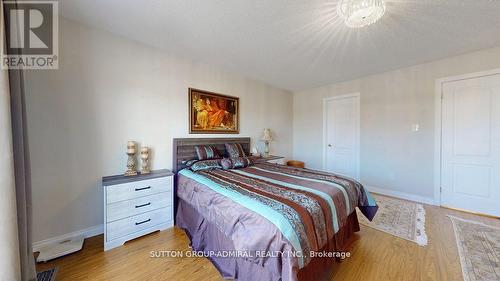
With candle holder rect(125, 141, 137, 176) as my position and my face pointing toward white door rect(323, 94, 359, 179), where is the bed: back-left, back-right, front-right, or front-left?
front-right

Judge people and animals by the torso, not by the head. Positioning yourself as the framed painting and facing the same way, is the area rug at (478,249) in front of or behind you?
in front

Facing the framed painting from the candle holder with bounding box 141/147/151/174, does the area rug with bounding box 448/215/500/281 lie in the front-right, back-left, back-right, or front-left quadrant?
front-right

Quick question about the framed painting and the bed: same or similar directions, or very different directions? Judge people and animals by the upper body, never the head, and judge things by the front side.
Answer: same or similar directions

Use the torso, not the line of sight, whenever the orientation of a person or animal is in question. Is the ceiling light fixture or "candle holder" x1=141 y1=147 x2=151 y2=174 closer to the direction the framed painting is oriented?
the ceiling light fixture

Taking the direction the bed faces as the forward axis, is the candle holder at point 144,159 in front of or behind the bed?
behind

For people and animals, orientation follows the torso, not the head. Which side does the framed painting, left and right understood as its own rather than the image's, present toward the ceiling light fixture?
front

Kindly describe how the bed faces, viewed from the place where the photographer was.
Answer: facing the viewer and to the right of the viewer

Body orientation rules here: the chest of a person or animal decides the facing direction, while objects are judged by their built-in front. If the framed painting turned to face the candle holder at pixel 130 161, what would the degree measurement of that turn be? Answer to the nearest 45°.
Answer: approximately 90° to its right

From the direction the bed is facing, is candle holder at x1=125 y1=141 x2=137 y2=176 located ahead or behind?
behind

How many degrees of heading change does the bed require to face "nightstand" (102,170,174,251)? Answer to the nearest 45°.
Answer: approximately 135° to its right

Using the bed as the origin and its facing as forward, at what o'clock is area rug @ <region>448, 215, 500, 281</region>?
The area rug is roughly at 10 o'clock from the bed.

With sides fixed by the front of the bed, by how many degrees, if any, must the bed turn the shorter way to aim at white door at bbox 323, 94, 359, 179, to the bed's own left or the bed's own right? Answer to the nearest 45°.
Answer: approximately 90° to the bed's own left

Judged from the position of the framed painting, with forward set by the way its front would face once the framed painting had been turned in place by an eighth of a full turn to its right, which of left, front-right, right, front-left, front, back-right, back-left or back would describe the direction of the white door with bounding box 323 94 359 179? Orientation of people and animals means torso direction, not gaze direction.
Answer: left

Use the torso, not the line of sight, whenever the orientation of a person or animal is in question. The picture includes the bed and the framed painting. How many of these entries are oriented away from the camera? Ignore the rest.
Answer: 0
